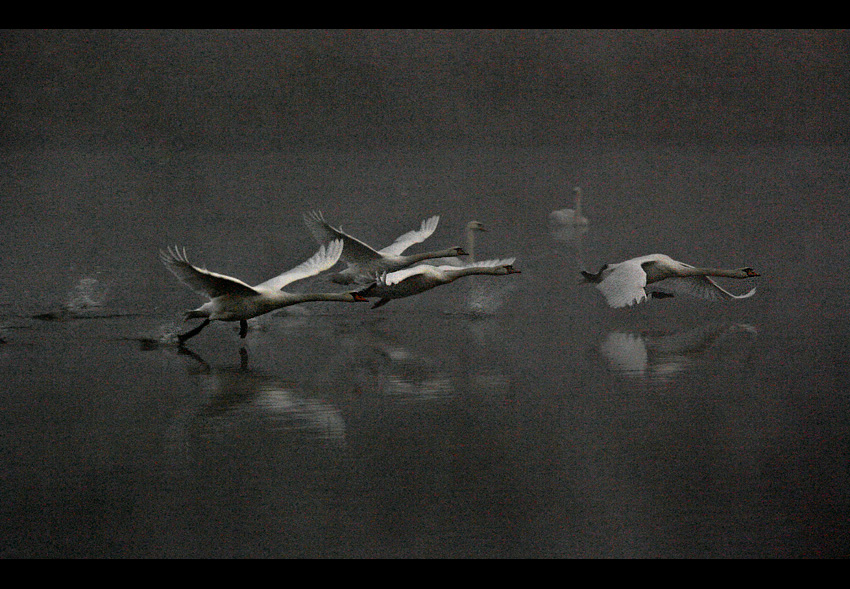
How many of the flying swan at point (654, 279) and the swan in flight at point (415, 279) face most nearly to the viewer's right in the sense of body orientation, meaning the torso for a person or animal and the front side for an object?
2

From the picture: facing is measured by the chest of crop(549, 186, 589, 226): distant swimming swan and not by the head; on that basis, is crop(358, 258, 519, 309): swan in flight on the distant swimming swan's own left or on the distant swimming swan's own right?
on the distant swimming swan's own right

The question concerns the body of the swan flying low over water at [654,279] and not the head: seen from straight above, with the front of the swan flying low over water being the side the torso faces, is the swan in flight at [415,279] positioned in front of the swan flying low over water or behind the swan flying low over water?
behind

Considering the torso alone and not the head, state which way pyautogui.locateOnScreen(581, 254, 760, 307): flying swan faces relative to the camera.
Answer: to the viewer's right

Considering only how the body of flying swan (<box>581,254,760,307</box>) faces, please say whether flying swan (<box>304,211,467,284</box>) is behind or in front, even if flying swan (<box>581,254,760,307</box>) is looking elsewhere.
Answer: behind

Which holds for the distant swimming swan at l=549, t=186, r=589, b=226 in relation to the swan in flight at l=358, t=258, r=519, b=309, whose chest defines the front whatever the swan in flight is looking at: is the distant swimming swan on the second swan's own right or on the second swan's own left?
on the second swan's own left

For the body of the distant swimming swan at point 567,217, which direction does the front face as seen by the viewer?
to the viewer's right

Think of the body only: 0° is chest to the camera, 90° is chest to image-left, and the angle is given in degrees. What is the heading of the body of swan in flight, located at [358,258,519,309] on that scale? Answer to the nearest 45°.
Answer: approximately 270°
